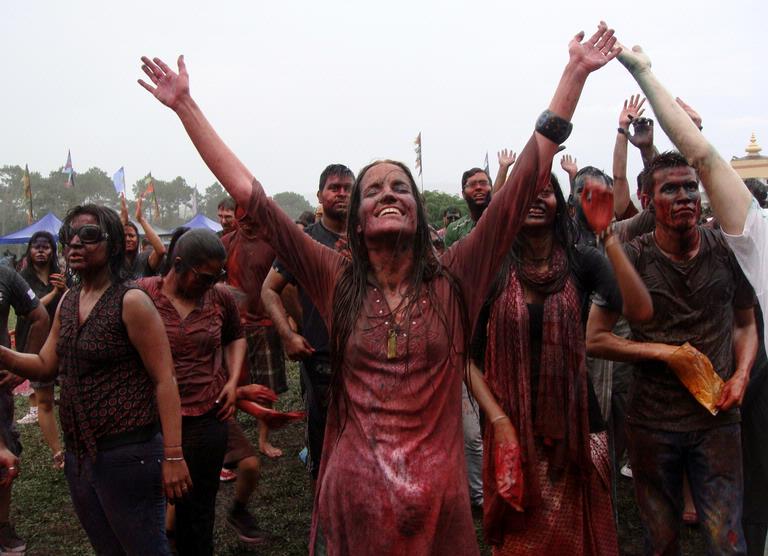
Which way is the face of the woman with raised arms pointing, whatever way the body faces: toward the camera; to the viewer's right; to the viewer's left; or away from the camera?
toward the camera

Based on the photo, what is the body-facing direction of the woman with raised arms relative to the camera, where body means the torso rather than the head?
toward the camera
